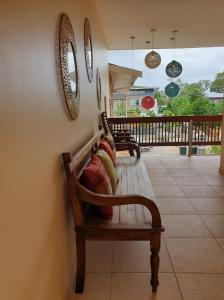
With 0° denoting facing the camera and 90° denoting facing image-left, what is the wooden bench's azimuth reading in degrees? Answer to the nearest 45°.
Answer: approximately 270°

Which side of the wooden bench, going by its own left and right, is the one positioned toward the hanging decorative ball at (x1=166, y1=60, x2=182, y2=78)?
left

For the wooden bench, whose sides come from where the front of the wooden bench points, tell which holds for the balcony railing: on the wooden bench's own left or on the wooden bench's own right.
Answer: on the wooden bench's own left

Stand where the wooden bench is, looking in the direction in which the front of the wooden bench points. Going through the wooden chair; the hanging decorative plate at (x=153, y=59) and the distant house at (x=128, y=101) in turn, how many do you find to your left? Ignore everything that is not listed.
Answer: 3

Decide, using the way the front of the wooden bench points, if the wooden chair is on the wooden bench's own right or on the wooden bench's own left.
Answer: on the wooden bench's own left

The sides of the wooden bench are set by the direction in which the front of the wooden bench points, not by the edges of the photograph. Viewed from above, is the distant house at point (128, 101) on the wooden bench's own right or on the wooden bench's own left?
on the wooden bench's own left

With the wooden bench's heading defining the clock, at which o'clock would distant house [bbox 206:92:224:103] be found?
The distant house is roughly at 10 o'clock from the wooden bench.
